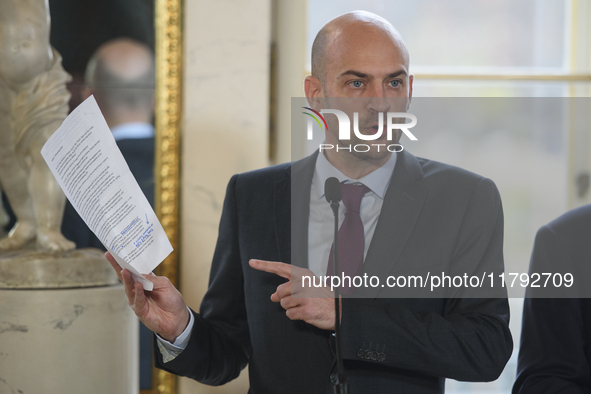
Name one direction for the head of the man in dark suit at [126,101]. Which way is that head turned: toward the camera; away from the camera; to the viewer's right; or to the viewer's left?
away from the camera

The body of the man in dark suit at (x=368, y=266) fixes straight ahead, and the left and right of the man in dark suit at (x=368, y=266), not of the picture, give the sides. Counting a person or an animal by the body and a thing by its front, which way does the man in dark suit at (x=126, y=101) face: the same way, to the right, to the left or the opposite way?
the opposite way

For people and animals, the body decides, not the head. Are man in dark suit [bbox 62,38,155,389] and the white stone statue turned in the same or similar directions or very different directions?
very different directions

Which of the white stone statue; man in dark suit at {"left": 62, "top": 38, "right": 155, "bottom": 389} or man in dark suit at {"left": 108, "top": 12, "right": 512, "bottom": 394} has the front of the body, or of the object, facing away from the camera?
man in dark suit at {"left": 62, "top": 38, "right": 155, "bottom": 389}

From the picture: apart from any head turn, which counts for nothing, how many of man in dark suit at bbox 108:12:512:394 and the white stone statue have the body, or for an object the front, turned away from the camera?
0

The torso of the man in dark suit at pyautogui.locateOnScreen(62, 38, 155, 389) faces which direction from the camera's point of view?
away from the camera

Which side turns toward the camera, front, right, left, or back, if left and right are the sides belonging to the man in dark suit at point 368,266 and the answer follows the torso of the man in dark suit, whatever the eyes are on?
front

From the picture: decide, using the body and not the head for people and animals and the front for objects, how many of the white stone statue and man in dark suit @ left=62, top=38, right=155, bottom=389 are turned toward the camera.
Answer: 1

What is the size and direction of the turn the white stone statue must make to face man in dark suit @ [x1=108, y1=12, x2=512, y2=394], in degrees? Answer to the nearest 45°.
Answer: approximately 45° to its left

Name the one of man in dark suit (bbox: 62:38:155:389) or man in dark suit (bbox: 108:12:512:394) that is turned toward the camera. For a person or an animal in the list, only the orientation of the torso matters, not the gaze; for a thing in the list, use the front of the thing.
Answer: man in dark suit (bbox: 108:12:512:394)

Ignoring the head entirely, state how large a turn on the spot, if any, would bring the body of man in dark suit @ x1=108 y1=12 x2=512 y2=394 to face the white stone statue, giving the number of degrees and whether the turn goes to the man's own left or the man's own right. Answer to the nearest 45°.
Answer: approximately 135° to the man's own right
